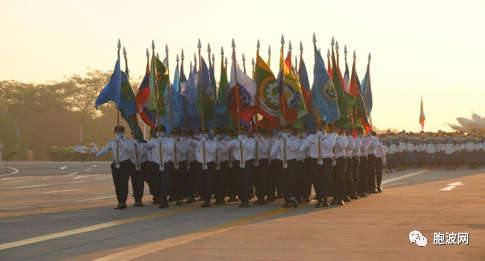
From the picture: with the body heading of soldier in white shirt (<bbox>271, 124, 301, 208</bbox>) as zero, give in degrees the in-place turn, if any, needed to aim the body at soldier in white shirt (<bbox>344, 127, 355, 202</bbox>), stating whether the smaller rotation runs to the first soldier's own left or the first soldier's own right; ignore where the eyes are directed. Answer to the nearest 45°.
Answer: approximately 135° to the first soldier's own left

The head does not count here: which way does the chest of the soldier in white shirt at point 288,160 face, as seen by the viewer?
toward the camera

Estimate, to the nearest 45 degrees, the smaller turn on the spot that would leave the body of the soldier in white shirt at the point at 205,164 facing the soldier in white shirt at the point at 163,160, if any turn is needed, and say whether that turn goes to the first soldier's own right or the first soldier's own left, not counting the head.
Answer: approximately 90° to the first soldier's own right

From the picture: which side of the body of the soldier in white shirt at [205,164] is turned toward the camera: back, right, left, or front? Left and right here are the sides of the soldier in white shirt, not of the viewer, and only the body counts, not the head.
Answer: front

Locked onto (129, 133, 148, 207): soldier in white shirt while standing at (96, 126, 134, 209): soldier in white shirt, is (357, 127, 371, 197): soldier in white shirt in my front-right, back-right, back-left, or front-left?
front-right

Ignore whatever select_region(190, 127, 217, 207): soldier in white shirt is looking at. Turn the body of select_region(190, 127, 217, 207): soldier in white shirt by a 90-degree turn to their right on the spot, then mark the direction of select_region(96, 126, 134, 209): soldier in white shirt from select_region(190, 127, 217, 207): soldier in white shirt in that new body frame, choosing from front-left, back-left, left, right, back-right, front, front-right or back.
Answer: front

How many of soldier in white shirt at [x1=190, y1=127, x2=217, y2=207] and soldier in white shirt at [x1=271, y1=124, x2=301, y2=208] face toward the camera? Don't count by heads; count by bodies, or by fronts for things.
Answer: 2

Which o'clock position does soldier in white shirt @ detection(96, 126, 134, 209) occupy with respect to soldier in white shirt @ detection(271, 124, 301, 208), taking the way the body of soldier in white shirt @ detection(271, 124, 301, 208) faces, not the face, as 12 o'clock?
soldier in white shirt @ detection(96, 126, 134, 209) is roughly at 3 o'clock from soldier in white shirt @ detection(271, 124, 301, 208).

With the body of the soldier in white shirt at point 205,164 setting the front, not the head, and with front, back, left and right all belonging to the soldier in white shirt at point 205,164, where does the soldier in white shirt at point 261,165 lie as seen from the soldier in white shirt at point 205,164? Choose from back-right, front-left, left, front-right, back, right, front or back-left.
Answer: left
